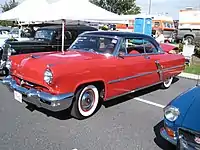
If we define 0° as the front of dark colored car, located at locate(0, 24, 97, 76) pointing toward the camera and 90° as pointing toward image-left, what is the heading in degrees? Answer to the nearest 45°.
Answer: approximately 45°

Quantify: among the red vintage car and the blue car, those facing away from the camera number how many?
0

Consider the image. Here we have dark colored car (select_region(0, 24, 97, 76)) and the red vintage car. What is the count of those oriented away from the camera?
0

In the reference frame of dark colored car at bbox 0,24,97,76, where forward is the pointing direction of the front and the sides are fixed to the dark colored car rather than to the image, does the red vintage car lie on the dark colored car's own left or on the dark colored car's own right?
on the dark colored car's own left

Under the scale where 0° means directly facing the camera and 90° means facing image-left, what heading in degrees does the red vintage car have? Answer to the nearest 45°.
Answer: approximately 45°

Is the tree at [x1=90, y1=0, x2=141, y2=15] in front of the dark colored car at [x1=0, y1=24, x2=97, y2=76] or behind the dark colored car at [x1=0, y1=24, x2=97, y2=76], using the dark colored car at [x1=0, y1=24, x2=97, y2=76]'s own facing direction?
behind

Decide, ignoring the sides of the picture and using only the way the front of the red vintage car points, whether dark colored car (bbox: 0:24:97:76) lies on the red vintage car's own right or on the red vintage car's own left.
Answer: on the red vintage car's own right

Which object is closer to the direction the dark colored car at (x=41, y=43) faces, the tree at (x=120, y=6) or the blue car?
the blue car

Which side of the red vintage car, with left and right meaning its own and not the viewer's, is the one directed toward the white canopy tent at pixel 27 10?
right

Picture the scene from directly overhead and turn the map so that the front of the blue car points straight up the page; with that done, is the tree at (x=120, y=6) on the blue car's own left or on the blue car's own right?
on the blue car's own right

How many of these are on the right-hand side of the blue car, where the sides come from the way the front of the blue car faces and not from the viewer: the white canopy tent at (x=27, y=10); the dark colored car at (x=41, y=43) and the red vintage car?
3

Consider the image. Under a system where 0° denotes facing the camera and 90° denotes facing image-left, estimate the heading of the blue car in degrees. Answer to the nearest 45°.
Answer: approximately 45°

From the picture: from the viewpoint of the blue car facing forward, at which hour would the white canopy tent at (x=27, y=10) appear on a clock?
The white canopy tent is roughly at 3 o'clock from the blue car.

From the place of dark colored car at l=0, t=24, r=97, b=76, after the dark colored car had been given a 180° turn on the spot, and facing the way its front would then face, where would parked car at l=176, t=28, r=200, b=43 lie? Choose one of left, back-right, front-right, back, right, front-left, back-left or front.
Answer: front
